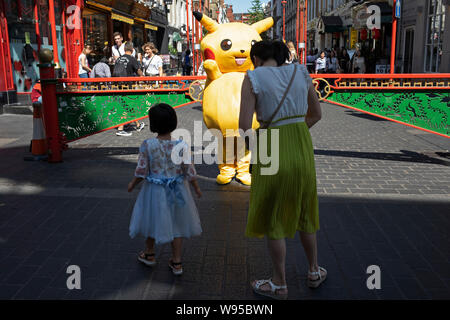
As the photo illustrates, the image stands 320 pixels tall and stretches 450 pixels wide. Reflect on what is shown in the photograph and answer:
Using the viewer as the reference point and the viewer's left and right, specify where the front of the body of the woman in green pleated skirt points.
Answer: facing away from the viewer and to the left of the viewer

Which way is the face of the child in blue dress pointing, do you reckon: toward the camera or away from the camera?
away from the camera

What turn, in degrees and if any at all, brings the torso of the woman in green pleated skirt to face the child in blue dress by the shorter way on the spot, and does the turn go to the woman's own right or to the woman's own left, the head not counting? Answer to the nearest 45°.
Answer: approximately 45° to the woman's own left

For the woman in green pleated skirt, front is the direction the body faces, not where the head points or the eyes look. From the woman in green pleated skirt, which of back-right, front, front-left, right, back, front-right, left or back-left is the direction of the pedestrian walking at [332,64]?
front-right

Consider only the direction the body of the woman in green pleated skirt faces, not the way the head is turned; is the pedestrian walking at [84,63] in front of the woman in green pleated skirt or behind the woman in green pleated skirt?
in front

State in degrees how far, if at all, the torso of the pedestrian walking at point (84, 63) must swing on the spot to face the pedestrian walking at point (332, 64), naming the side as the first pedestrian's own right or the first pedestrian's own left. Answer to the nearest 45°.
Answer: approximately 45° to the first pedestrian's own left
